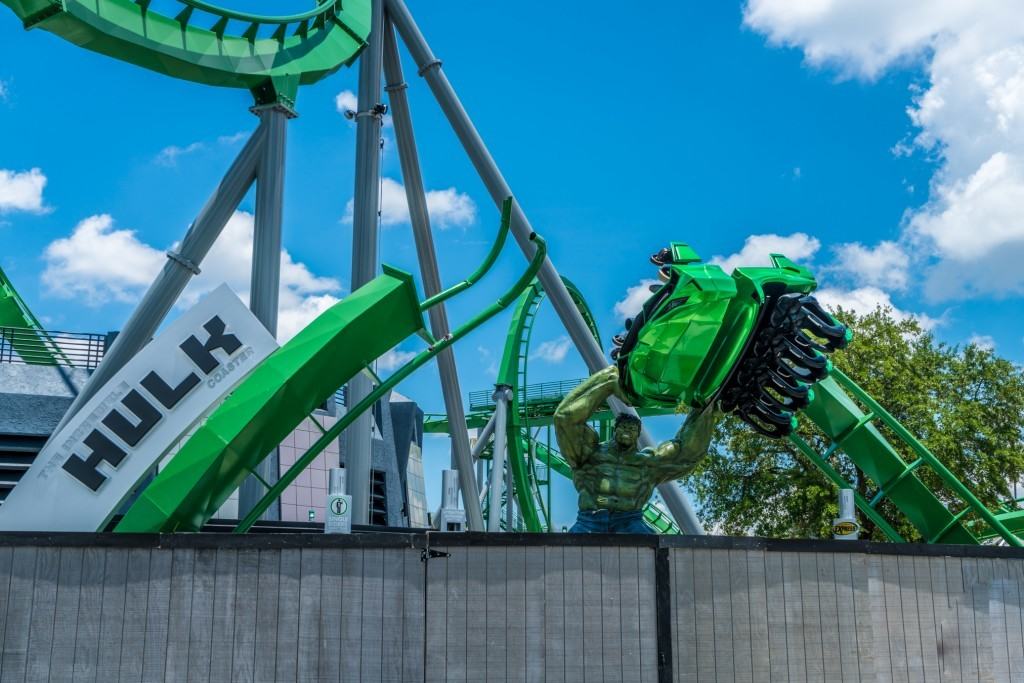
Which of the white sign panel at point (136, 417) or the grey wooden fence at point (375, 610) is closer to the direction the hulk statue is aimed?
the grey wooden fence

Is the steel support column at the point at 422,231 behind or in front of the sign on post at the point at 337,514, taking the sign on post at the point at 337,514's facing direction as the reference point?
behind

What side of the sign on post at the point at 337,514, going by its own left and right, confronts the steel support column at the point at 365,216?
back

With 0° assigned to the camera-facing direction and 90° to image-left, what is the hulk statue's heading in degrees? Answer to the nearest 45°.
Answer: approximately 0°

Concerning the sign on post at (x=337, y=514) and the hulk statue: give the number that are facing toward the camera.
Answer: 2
